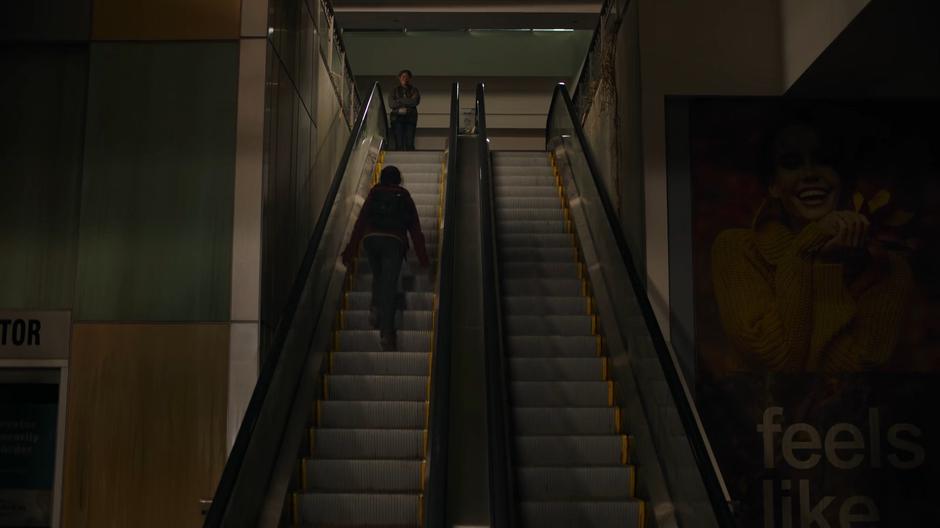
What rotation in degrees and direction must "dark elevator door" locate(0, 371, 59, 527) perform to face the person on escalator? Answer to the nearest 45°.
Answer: approximately 90° to its left

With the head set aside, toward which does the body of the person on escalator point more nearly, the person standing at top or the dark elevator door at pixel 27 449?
the person standing at top

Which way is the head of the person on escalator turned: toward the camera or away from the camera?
away from the camera

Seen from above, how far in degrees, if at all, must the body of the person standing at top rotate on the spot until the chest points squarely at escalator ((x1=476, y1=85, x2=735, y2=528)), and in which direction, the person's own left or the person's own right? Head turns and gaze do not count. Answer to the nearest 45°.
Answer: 0° — they already face it

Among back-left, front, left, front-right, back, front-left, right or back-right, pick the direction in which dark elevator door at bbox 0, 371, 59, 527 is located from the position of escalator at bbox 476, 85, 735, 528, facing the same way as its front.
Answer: right

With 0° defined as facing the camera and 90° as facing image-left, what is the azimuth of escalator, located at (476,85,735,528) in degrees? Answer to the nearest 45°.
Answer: approximately 0°

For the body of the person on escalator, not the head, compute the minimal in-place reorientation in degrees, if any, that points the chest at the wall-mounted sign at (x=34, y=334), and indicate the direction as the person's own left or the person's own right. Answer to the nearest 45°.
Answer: approximately 90° to the person's own left

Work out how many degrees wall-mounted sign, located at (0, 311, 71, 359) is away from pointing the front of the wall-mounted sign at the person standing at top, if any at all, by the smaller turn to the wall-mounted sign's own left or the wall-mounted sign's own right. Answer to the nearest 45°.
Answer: approximately 135° to the wall-mounted sign's own left

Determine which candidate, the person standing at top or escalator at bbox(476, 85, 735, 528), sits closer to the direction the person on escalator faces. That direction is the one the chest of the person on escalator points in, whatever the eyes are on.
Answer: the person standing at top
